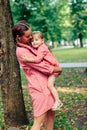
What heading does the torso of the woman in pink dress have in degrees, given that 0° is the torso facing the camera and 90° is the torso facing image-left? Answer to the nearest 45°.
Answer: approximately 270°

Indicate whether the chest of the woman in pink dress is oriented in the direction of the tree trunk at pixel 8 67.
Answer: no
